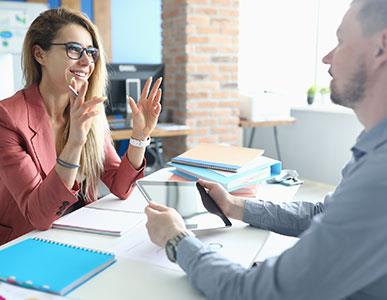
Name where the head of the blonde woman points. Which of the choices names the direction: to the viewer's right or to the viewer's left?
to the viewer's right

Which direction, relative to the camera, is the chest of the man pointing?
to the viewer's left

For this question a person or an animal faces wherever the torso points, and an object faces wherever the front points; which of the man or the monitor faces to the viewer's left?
the man

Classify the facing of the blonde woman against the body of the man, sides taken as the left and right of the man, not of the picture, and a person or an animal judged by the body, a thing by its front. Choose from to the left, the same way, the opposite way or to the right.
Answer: the opposite way

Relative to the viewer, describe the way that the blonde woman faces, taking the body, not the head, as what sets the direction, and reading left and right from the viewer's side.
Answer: facing the viewer and to the right of the viewer

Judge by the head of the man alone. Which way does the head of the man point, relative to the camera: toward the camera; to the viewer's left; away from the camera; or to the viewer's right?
to the viewer's left

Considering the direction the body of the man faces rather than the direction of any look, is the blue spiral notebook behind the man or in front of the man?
in front

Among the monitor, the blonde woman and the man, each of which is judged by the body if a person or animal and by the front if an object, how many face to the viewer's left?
1
